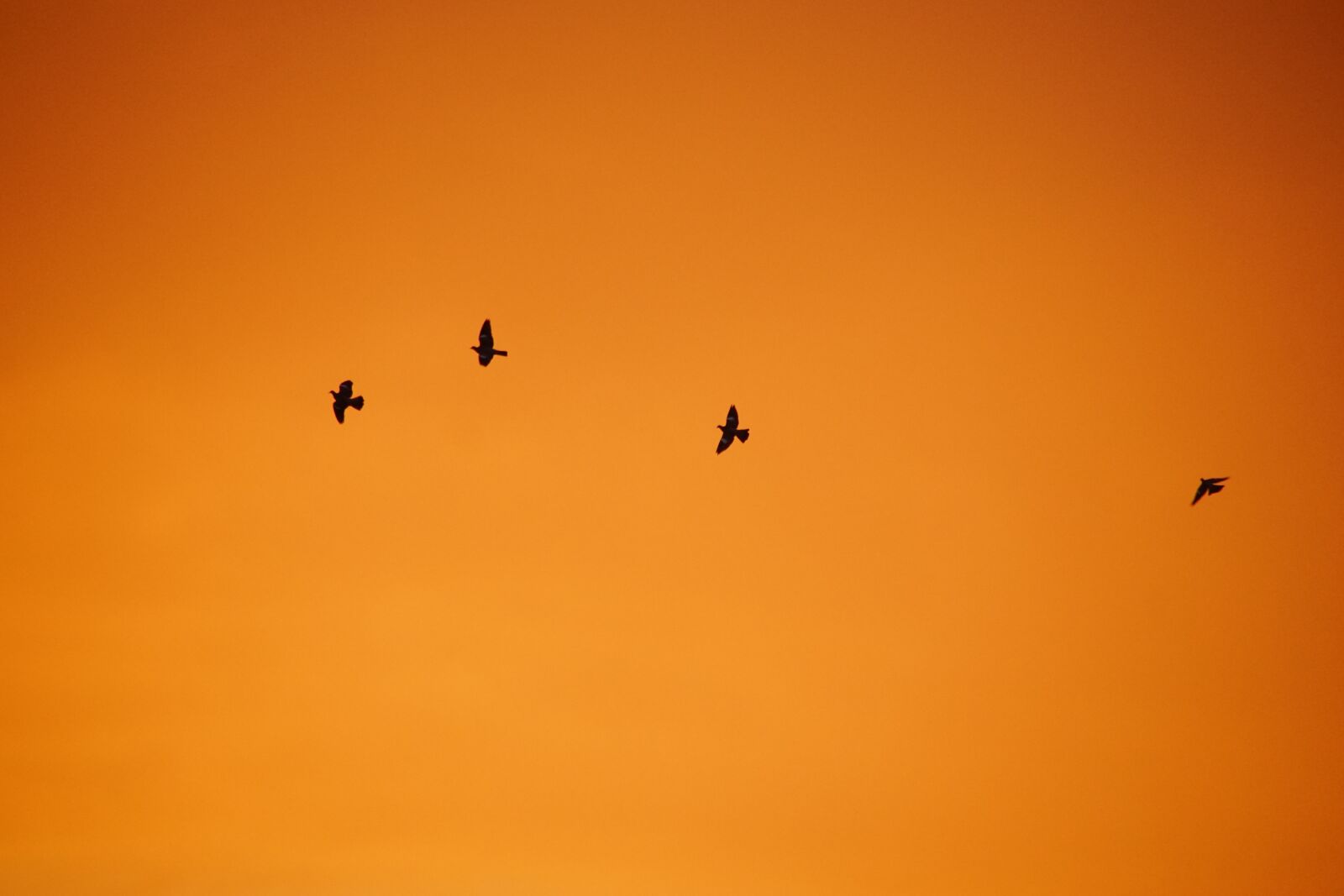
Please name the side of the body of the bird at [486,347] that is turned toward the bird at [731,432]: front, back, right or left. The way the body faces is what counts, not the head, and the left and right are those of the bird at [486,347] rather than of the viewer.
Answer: back

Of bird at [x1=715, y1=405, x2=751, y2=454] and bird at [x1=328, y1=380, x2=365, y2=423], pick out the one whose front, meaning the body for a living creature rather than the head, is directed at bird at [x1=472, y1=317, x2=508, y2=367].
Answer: bird at [x1=715, y1=405, x2=751, y2=454]

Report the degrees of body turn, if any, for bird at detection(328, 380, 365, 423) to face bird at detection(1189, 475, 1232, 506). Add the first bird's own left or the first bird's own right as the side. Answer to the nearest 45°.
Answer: approximately 180°

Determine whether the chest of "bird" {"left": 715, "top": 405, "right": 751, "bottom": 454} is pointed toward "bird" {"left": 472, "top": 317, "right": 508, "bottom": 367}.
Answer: yes

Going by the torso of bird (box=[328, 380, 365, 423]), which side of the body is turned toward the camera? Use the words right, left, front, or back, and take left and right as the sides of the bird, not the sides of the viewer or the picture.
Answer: left

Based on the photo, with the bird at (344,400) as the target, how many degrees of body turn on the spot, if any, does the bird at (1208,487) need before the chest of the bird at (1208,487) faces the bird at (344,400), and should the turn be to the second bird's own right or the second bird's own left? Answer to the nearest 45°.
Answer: approximately 45° to the second bird's own left

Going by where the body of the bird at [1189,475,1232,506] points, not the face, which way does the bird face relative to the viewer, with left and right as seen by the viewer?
facing to the left of the viewer

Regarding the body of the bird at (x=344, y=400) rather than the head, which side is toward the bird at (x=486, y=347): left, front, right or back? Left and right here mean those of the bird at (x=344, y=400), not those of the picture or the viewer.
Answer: back

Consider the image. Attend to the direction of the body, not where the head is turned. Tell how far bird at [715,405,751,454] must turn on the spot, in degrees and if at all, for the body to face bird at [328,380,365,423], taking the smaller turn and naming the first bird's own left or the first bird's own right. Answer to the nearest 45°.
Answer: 0° — it already faces it

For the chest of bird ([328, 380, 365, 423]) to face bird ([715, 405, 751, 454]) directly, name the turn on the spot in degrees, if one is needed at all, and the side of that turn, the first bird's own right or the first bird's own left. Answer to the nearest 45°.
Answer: approximately 180°

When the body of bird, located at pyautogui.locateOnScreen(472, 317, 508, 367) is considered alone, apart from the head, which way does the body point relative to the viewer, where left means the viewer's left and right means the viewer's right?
facing to the left of the viewer

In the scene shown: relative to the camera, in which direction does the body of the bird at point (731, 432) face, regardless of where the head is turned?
to the viewer's left
